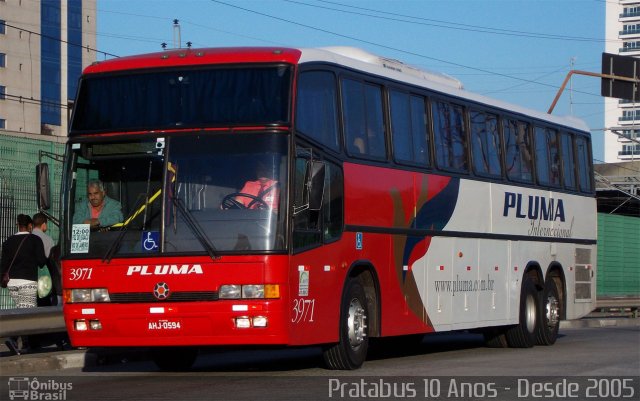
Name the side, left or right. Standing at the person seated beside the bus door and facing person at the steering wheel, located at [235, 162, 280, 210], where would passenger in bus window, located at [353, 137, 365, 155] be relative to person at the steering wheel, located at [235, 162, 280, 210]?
left

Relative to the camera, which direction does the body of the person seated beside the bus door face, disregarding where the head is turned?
toward the camera

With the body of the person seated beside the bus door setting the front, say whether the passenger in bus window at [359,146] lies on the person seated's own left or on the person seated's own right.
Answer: on the person seated's own left

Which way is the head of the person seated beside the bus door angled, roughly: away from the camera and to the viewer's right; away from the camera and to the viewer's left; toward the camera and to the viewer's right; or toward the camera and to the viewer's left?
toward the camera and to the viewer's left

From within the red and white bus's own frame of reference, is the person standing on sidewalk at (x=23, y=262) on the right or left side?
on its right

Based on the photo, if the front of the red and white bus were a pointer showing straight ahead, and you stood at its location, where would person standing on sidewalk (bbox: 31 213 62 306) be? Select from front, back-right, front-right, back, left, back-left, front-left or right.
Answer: right

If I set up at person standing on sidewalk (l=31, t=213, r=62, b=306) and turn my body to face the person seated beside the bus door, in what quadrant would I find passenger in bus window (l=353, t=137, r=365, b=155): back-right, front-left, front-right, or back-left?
front-left

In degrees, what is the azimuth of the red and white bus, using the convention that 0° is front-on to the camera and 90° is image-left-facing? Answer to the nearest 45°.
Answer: approximately 45°
